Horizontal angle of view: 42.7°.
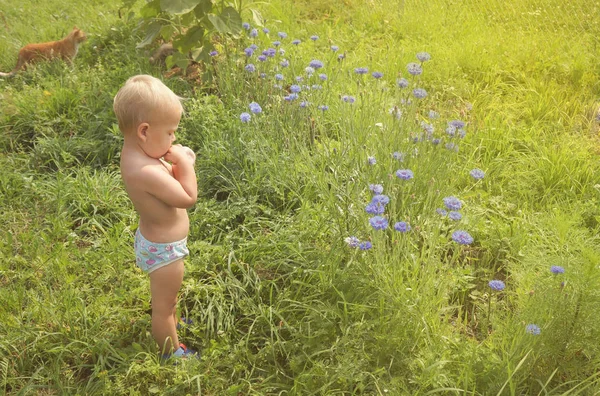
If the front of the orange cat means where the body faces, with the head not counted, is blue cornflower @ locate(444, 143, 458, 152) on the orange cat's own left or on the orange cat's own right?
on the orange cat's own right

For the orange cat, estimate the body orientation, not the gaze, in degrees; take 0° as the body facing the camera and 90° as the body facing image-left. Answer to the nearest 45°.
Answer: approximately 270°

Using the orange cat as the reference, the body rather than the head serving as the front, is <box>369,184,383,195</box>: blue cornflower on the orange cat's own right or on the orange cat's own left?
on the orange cat's own right

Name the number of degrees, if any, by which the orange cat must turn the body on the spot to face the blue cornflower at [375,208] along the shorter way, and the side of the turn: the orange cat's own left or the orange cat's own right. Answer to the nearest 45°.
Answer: approximately 90° to the orange cat's own right

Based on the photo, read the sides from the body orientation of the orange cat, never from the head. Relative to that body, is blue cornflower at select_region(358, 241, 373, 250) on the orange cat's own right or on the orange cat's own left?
on the orange cat's own right

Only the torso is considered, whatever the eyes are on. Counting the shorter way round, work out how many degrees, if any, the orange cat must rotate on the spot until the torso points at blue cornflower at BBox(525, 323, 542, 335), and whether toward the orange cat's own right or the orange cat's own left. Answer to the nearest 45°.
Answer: approximately 90° to the orange cat's own right

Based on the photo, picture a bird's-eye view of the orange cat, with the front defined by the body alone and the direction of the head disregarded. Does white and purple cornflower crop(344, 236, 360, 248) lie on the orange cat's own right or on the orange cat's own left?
on the orange cat's own right

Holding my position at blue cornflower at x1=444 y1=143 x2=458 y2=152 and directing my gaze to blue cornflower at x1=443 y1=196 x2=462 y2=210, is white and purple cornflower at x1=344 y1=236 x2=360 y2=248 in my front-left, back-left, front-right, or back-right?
front-right
